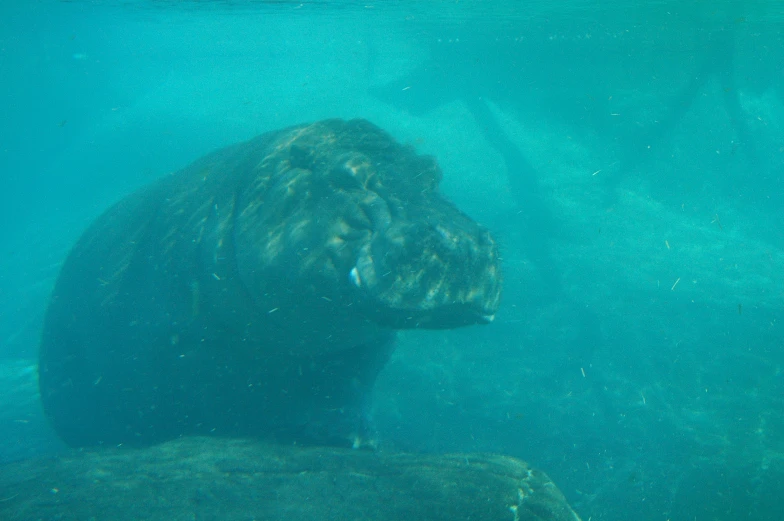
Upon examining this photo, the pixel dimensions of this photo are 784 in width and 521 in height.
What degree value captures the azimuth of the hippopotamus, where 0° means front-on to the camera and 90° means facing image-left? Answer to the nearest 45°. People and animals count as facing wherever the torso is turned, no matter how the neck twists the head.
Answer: approximately 315°

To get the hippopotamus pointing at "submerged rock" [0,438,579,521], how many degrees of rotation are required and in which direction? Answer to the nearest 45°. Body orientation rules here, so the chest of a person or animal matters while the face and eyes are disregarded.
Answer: approximately 45° to its right
